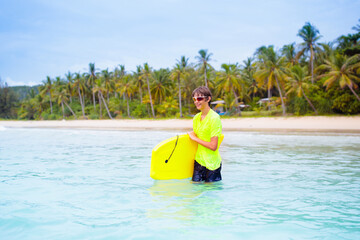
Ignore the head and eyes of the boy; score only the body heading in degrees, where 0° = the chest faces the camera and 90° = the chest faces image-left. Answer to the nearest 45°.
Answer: approximately 45°

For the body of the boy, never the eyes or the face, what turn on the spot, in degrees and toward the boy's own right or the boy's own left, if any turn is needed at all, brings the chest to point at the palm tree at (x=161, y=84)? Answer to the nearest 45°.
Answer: approximately 135° to the boy's own right

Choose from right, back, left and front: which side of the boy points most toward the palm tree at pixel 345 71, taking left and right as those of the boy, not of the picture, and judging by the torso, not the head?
back

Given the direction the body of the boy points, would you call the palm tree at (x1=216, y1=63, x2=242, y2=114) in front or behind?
behind

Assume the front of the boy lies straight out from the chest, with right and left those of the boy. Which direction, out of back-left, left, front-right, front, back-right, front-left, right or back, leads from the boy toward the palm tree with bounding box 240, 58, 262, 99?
back-right

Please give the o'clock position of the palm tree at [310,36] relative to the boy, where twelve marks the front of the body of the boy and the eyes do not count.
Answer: The palm tree is roughly at 5 o'clock from the boy.
